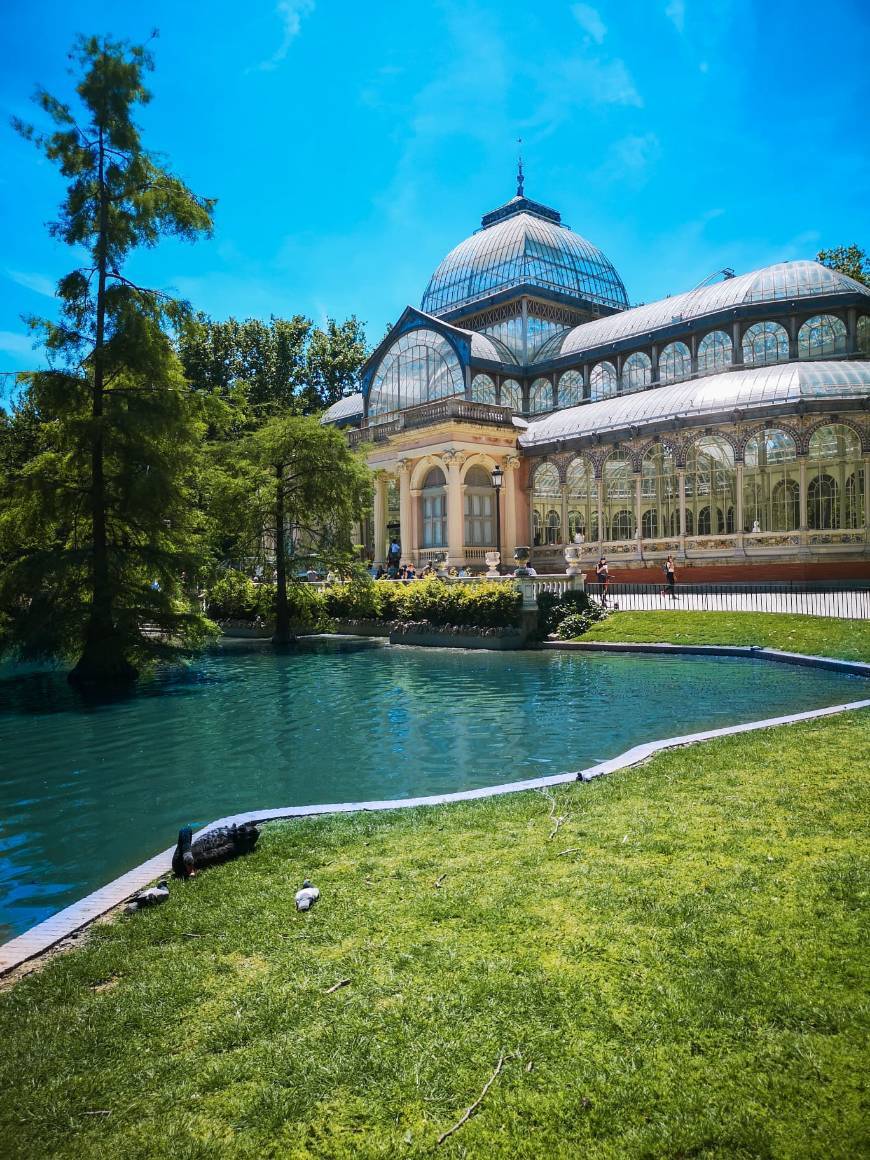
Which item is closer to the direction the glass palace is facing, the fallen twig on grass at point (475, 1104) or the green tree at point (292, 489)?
the green tree

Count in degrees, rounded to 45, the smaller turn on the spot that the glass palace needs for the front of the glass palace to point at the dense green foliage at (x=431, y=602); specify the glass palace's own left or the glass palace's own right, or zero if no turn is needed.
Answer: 0° — it already faces it

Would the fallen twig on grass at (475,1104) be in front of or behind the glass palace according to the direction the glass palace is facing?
in front

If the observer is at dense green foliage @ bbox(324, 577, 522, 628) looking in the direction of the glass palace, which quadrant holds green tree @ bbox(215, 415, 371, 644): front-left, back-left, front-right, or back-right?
back-left

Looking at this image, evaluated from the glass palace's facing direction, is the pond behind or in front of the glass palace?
in front

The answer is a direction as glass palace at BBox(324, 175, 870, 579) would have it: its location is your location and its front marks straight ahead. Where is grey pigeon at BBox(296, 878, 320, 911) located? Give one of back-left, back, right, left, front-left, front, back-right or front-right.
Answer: front-left

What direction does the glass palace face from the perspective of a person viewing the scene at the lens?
facing the viewer and to the left of the viewer

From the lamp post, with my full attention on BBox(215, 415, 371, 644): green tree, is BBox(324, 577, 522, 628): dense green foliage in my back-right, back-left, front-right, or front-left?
front-left
